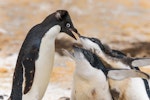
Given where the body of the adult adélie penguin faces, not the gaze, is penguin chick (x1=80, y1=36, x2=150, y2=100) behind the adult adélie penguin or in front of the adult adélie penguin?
in front
